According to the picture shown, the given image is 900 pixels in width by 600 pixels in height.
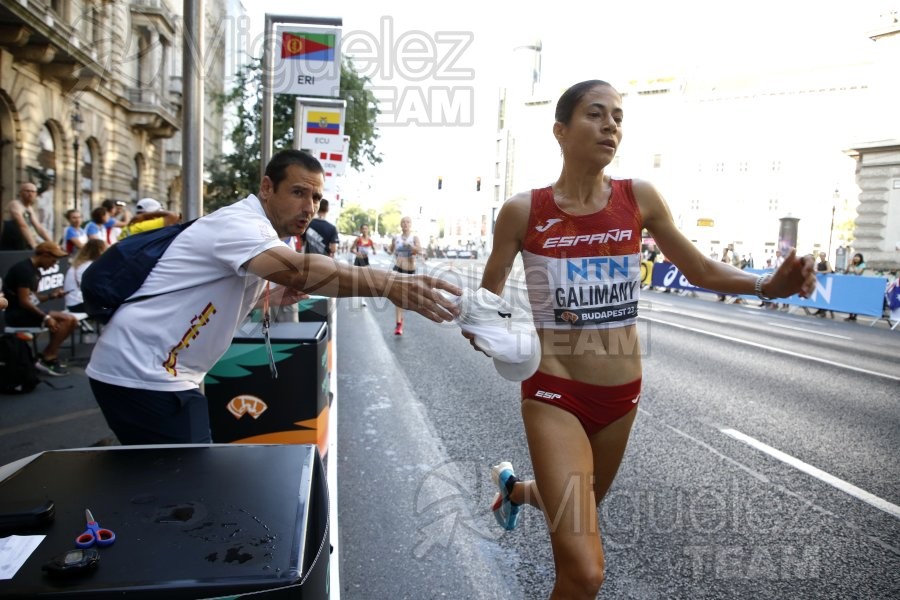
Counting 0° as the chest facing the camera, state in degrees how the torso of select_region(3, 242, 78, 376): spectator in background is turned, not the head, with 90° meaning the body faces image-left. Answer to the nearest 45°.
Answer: approximately 270°

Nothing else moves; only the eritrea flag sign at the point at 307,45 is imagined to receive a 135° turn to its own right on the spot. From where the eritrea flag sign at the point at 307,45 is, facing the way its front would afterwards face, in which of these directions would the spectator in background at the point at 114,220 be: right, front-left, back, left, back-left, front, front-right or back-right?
front

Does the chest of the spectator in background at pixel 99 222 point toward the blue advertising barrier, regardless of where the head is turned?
yes

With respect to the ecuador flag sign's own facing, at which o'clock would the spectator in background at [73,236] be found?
The spectator in background is roughly at 2 o'clock from the ecuador flag sign.

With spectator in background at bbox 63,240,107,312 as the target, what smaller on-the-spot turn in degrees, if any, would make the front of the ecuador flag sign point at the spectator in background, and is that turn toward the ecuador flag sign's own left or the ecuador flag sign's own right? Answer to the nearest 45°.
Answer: approximately 45° to the ecuador flag sign's own right

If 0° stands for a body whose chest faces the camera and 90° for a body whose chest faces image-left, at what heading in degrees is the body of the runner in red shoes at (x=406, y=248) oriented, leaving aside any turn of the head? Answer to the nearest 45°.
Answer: approximately 0°

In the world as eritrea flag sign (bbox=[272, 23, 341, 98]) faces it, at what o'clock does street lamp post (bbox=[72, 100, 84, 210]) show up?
The street lamp post is roughly at 5 o'clock from the eritrea flag sign.

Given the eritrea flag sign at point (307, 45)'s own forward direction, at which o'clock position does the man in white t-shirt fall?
The man in white t-shirt is roughly at 12 o'clock from the eritrea flag sign.

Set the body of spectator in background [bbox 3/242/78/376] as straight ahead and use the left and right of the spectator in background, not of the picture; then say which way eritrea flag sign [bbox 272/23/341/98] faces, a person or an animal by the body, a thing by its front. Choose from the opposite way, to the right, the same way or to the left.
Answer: to the right

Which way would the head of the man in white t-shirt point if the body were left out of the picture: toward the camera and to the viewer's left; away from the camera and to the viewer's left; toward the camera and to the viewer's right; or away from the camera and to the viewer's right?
toward the camera and to the viewer's right

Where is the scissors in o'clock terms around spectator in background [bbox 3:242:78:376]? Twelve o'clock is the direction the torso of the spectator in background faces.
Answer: The scissors is roughly at 3 o'clock from the spectator in background.

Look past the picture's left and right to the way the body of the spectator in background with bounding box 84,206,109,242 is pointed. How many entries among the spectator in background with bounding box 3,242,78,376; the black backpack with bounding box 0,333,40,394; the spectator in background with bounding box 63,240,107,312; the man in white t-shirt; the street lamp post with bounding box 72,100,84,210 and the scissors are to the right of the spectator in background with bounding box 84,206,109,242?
5
